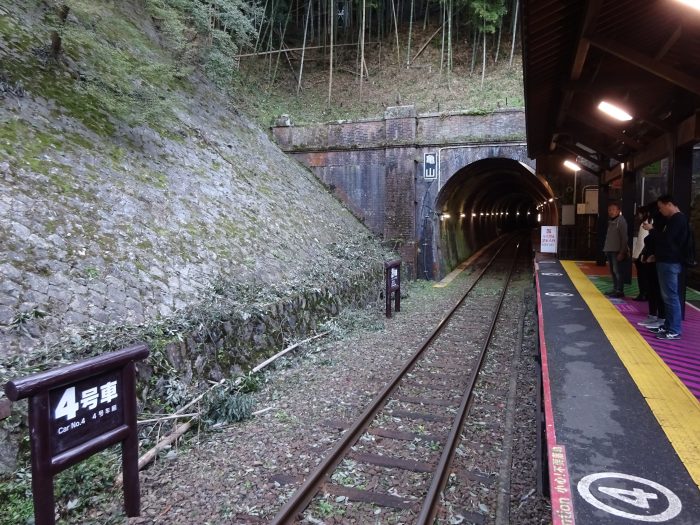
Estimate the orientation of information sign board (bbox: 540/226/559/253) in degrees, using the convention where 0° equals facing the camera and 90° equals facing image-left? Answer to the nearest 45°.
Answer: approximately 0°

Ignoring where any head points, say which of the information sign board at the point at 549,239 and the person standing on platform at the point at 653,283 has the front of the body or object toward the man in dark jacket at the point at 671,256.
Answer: the information sign board

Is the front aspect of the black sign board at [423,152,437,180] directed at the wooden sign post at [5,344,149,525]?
yes

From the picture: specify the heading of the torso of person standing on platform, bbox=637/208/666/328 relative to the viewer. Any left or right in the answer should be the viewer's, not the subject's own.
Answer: facing to the left of the viewer

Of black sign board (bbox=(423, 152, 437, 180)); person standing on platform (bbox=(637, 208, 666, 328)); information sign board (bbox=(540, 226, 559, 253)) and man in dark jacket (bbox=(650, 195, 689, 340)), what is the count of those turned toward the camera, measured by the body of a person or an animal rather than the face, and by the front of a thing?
2

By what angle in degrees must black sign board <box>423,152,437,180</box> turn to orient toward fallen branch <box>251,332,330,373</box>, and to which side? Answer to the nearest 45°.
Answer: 0° — it already faces it

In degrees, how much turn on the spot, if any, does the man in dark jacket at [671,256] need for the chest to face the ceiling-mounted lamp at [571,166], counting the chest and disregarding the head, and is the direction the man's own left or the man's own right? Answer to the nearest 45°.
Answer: approximately 90° to the man's own right

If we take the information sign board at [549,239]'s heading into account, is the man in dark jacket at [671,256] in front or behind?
in front

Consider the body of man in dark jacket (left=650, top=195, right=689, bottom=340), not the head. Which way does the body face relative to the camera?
to the viewer's left
